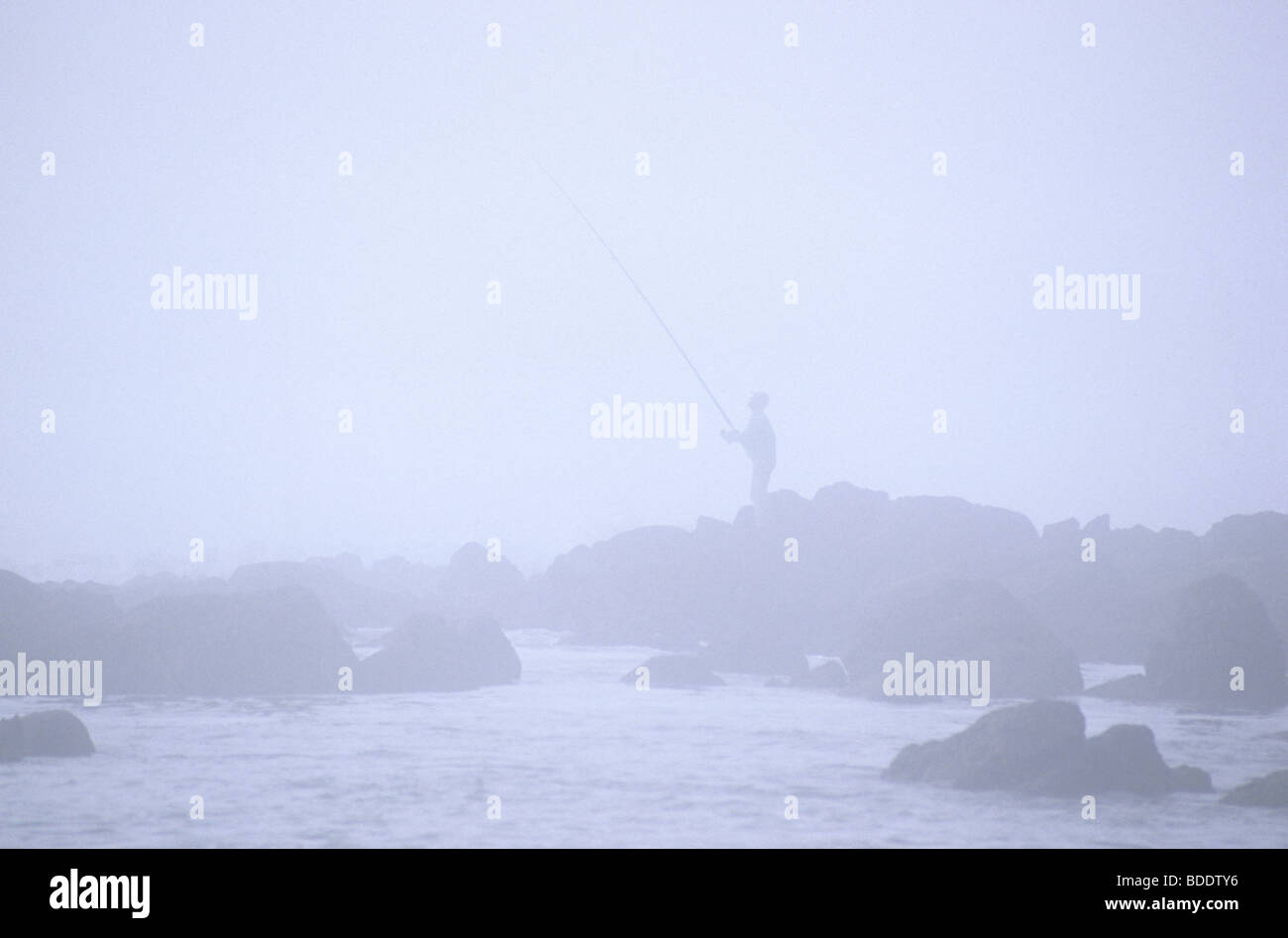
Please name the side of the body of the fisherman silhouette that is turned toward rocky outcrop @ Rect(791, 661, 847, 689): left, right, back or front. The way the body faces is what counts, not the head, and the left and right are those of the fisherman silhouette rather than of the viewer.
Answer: left

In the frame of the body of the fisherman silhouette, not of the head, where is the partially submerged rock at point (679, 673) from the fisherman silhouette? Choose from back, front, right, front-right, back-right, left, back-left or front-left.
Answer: left

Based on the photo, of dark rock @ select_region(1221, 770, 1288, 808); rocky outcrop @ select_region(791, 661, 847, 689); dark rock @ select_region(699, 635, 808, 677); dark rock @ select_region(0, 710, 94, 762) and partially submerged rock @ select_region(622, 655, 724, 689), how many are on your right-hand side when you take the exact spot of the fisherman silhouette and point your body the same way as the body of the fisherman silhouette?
0

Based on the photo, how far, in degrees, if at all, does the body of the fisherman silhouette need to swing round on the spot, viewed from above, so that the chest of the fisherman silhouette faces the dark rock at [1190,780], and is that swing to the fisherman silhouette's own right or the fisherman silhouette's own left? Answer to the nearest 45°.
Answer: approximately 90° to the fisherman silhouette's own left

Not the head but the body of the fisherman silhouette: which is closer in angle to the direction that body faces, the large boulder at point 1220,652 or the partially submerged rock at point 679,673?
the partially submerged rock

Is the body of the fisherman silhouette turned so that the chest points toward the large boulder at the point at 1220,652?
no

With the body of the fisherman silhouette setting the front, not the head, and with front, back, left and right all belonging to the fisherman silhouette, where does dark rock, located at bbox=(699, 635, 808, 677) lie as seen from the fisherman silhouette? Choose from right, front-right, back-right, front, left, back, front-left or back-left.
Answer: left

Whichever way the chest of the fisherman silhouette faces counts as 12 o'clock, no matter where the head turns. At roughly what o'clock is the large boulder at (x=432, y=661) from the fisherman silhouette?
The large boulder is roughly at 10 o'clock from the fisherman silhouette.

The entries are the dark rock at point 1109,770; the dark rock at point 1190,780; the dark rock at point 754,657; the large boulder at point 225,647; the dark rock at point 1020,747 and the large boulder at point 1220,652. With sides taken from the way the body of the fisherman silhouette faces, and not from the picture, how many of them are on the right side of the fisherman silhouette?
0

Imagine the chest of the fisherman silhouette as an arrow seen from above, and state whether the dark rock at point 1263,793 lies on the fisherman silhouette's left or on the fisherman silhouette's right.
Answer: on the fisherman silhouette's left

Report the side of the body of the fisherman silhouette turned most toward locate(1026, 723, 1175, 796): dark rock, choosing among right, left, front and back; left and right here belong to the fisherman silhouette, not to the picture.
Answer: left

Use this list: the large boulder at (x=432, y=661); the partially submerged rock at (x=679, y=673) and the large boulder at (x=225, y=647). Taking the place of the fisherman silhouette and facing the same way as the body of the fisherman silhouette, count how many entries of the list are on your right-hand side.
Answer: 0

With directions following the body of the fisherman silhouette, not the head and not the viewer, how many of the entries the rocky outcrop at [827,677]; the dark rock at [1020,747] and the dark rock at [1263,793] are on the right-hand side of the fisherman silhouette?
0

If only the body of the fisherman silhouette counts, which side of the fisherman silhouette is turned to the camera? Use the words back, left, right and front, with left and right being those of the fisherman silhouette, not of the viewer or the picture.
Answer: left
